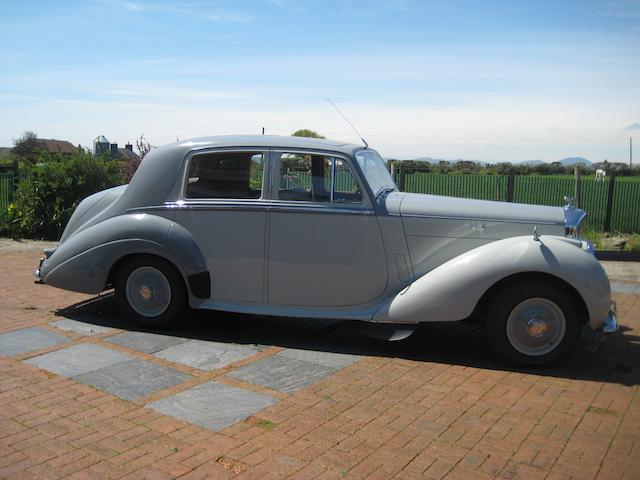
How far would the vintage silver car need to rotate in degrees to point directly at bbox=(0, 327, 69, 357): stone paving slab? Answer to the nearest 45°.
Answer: approximately 180°

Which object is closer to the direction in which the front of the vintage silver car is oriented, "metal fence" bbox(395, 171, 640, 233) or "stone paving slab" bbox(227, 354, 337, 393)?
the metal fence

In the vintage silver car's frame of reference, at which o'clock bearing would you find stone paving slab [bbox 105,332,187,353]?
The stone paving slab is roughly at 6 o'clock from the vintage silver car.

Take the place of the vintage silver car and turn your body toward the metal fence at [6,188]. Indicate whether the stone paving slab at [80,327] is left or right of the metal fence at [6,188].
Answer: left

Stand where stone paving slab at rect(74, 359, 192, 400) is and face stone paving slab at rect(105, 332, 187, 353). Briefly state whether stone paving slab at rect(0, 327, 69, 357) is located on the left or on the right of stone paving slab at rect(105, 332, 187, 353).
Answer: left

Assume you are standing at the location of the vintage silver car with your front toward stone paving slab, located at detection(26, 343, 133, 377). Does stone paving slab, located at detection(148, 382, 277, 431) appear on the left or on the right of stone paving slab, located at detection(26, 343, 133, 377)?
left

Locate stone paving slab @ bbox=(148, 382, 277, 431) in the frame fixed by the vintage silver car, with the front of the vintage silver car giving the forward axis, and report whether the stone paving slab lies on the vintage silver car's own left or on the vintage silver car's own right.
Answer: on the vintage silver car's own right

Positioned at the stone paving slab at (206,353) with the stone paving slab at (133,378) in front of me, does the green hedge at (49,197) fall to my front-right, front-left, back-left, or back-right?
back-right

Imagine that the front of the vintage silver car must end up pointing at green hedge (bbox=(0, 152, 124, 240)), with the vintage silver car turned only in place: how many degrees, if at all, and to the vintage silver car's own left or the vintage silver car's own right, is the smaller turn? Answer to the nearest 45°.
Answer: approximately 135° to the vintage silver car's own left

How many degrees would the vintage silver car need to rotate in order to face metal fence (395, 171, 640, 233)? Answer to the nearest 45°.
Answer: approximately 45° to its left

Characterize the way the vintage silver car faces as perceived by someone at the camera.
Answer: facing to the right of the viewer
